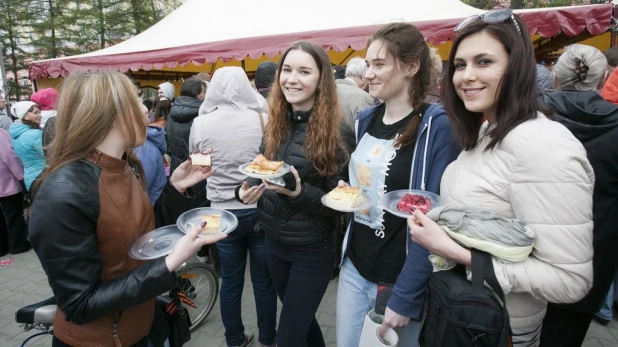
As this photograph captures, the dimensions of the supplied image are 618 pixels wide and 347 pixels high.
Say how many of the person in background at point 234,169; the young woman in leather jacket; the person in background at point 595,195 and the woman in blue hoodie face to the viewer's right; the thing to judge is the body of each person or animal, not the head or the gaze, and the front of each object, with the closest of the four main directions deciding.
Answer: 1

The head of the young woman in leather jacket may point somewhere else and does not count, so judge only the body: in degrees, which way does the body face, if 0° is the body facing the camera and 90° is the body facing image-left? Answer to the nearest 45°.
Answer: approximately 270°

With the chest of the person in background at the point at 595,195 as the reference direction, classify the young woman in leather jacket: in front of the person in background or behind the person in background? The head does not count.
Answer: behind

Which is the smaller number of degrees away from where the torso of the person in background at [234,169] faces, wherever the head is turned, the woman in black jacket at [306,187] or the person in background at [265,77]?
the person in background

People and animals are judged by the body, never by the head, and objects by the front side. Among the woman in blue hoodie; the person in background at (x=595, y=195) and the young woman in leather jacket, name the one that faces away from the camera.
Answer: the person in background

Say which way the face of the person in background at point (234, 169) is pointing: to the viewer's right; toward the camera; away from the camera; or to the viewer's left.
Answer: away from the camera

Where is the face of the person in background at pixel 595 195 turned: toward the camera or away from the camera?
away from the camera

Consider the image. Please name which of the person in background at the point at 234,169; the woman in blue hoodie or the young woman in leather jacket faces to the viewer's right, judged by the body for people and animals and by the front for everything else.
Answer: the young woman in leather jacket

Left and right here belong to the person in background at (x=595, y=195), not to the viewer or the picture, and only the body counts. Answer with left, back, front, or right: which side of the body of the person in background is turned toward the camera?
back

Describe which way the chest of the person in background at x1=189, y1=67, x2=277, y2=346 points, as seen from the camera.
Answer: away from the camera

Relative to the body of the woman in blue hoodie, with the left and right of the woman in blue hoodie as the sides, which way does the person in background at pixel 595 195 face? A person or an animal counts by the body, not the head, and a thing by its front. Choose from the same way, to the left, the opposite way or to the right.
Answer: the opposite way

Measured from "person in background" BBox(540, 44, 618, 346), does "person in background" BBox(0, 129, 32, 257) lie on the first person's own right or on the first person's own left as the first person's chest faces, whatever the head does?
on the first person's own left

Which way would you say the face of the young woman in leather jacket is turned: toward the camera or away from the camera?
away from the camera
